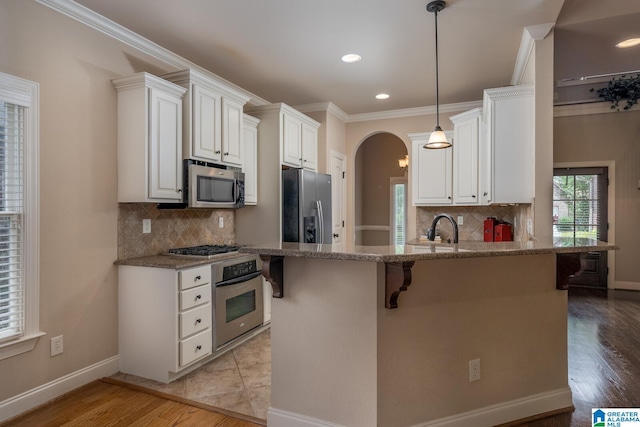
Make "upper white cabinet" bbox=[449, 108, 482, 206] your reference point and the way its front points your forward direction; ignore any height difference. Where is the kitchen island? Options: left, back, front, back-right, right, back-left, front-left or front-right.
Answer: front-left

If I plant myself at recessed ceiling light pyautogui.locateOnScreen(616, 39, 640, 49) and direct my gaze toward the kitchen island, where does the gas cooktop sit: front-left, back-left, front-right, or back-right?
front-right

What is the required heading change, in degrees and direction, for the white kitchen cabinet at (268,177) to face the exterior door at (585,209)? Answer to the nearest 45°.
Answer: approximately 45° to its left

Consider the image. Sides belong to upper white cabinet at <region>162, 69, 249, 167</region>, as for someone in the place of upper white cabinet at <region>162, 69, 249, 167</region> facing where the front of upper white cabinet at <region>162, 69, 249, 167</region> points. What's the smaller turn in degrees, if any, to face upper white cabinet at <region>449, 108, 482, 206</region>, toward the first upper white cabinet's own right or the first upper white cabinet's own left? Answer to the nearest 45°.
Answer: approximately 45° to the first upper white cabinet's own left

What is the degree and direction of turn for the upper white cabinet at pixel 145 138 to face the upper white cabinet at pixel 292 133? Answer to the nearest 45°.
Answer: approximately 90° to its left

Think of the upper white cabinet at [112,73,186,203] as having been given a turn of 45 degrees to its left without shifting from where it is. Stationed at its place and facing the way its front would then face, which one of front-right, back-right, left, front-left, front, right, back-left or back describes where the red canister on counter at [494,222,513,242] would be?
front

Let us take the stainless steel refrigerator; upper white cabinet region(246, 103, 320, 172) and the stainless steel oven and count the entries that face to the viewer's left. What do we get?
0

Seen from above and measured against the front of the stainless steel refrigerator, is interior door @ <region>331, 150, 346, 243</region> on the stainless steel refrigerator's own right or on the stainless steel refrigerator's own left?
on the stainless steel refrigerator's own left

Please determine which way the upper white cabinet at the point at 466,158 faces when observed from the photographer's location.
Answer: facing the viewer and to the left of the viewer

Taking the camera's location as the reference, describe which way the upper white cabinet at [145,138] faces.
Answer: facing the viewer and to the right of the viewer

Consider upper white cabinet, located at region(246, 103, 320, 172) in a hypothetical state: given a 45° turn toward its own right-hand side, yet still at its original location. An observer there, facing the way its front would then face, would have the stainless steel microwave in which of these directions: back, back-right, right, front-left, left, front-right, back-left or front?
front-right

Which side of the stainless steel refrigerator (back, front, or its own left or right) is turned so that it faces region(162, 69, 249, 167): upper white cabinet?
right
